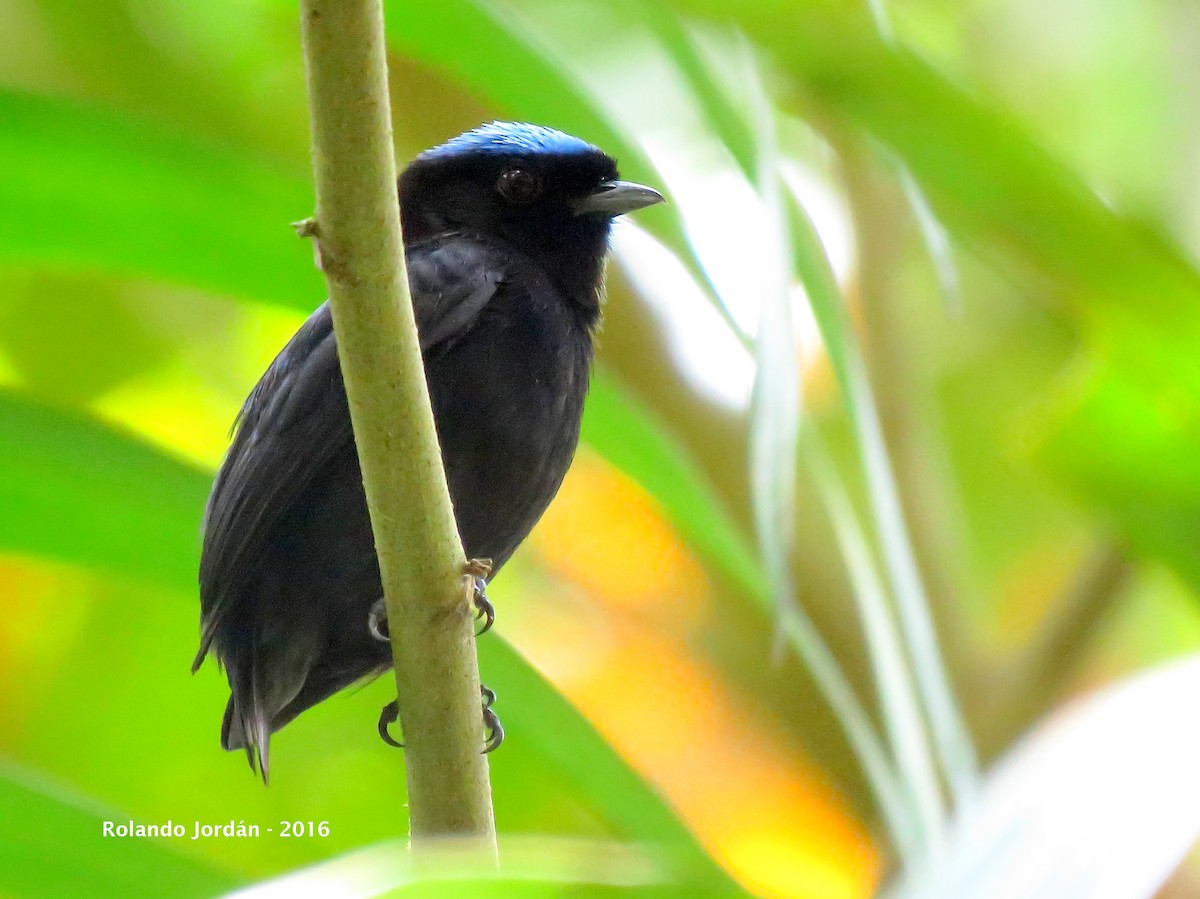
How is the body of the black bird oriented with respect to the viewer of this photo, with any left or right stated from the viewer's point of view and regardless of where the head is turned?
facing to the right of the viewer

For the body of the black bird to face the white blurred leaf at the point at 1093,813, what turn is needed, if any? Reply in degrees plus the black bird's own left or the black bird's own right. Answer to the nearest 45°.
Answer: approximately 90° to the black bird's own right

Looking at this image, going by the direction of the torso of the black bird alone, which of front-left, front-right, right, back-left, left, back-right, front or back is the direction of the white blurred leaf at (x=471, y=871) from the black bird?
right
